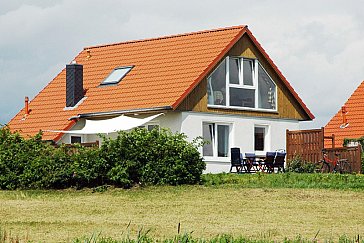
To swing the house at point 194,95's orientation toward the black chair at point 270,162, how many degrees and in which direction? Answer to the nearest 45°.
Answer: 0° — it already faces it

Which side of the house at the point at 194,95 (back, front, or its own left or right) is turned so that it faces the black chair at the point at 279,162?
front

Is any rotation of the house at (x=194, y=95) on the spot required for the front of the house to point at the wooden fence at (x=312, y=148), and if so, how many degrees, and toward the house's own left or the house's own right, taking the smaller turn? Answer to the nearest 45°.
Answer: approximately 45° to the house's own left

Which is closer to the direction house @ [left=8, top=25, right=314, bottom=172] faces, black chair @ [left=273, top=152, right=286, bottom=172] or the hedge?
the black chair

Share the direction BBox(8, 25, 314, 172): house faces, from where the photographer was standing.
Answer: facing the viewer and to the right of the viewer

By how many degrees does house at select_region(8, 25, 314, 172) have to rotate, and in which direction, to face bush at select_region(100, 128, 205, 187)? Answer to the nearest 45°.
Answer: approximately 45° to its right

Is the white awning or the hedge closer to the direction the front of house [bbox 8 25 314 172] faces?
the hedge

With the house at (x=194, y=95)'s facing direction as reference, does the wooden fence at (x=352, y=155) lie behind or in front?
in front
